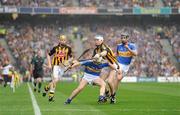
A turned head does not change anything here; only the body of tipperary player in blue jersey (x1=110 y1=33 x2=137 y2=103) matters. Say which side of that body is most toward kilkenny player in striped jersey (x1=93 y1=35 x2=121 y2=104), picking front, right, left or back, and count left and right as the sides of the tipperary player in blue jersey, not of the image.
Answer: front

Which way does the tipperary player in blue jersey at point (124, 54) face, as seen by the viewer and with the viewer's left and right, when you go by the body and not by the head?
facing the viewer and to the left of the viewer
